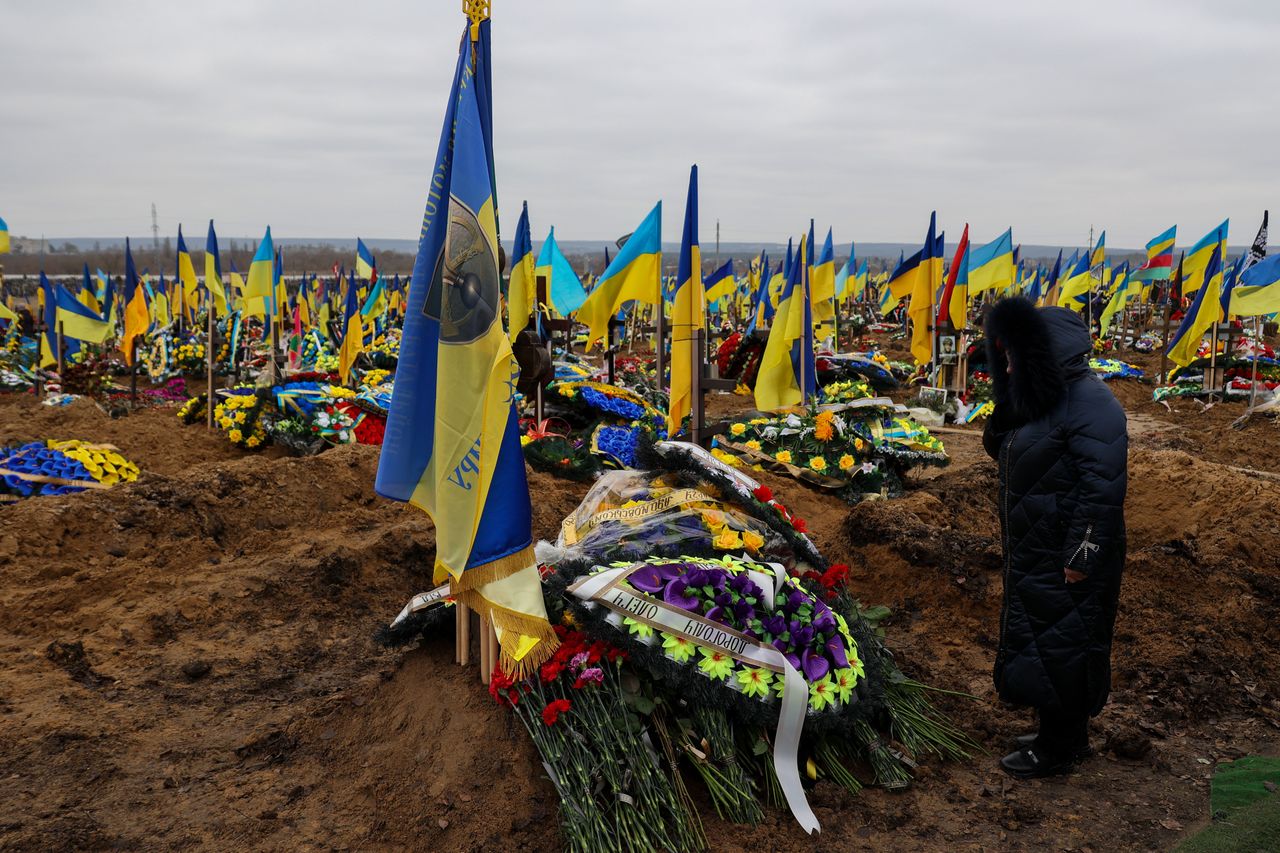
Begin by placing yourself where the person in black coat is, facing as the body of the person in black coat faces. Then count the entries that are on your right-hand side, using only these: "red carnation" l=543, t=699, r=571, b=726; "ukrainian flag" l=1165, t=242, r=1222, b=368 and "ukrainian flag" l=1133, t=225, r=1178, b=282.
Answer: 2

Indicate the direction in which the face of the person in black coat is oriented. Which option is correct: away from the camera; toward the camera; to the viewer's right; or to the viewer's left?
to the viewer's left

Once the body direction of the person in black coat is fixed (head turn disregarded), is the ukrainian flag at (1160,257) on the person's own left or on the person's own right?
on the person's own right

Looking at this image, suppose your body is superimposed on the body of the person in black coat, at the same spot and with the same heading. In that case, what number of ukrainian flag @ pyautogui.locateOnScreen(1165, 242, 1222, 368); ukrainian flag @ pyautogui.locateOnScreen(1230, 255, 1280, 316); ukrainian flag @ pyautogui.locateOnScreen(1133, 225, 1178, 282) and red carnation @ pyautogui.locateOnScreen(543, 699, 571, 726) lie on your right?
3

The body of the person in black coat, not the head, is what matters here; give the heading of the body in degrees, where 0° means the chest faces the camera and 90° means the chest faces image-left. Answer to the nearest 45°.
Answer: approximately 90°

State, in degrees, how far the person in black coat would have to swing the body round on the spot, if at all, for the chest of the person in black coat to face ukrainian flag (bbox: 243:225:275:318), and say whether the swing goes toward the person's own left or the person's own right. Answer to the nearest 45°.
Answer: approximately 45° to the person's own right

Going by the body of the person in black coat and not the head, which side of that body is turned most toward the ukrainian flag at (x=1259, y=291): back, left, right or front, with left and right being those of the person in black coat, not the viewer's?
right

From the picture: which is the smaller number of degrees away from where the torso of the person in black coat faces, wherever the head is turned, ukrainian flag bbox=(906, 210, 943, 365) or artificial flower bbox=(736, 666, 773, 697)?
the artificial flower

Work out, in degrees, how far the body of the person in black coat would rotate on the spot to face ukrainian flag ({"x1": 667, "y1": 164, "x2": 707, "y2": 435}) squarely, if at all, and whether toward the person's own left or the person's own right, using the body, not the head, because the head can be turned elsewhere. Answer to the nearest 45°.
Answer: approximately 45° to the person's own right

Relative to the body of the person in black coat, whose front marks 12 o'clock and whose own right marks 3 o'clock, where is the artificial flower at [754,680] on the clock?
The artificial flower is roughly at 11 o'clock from the person in black coat.

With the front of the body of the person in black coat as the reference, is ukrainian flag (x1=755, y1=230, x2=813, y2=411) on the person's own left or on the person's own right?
on the person's own right

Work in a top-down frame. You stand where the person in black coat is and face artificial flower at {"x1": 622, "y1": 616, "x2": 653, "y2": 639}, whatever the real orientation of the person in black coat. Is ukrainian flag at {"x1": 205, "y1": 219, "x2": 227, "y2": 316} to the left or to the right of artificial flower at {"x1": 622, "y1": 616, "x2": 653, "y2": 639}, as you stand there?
right
